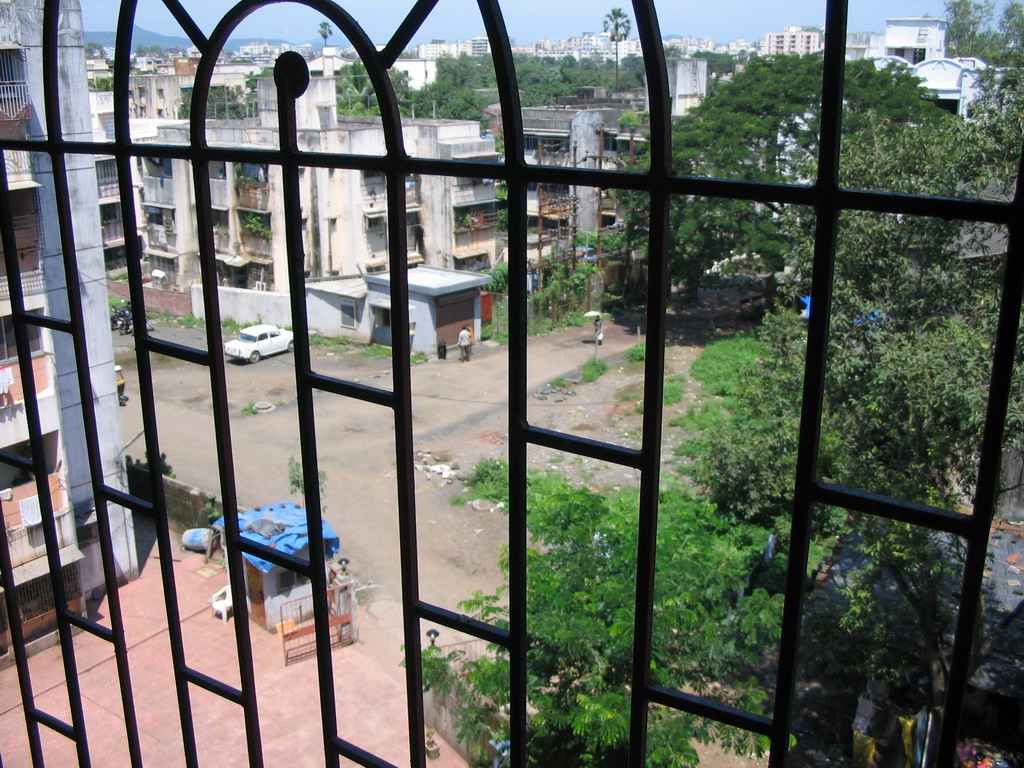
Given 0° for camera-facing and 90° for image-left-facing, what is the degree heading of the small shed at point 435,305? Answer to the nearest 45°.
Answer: approximately 315°

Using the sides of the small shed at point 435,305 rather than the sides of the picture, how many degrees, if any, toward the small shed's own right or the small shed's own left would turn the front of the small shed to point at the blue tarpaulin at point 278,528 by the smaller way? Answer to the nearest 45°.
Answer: approximately 45° to the small shed's own right

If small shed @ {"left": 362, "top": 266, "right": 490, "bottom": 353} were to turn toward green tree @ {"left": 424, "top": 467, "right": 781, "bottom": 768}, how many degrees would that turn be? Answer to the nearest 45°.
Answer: approximately 45° to its right

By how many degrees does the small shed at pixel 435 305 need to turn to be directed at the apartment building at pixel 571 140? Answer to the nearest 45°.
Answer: approximately 90° to its left

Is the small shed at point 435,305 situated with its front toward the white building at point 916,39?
no

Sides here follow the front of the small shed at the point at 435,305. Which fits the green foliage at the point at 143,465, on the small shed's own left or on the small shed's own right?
on the small shed's own right

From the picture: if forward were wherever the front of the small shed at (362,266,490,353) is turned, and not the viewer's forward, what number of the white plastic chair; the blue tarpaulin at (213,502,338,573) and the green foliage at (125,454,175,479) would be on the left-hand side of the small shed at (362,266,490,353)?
0

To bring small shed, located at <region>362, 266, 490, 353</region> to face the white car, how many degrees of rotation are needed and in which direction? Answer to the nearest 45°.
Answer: approximately 135° to its right

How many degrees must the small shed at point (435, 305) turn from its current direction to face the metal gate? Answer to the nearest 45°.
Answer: approximately 45° to its right

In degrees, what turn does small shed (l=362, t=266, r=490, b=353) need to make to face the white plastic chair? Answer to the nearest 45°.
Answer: approximately 45° to its right

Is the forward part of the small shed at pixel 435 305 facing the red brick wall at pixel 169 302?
no

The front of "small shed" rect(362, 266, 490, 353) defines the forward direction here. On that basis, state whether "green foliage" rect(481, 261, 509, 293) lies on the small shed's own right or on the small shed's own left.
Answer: on the small shed's own left

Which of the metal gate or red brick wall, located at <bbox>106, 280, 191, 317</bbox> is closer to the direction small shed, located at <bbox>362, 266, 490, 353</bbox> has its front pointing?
the metal gate
